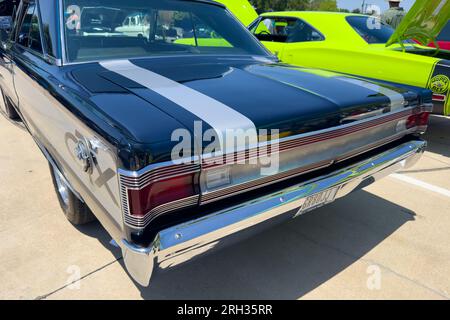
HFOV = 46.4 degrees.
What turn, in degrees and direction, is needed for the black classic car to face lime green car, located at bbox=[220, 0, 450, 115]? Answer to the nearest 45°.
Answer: approximately 90° to its right

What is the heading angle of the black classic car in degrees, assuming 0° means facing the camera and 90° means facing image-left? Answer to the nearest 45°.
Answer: approximately 135°

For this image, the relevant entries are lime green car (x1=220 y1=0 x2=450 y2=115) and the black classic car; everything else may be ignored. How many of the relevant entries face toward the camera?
0
